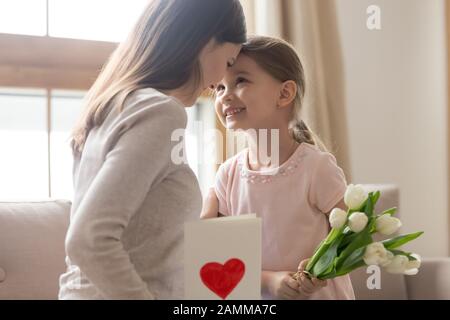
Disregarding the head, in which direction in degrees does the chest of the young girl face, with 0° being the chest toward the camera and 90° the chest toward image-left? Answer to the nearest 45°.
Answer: approximately 45°

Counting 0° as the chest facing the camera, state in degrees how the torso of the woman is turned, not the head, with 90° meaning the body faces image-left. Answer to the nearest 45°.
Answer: approximately 270°

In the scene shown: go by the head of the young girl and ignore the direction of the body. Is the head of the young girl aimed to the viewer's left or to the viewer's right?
to the viewer's left

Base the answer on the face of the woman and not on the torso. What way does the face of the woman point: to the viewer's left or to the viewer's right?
to the viewer's right
